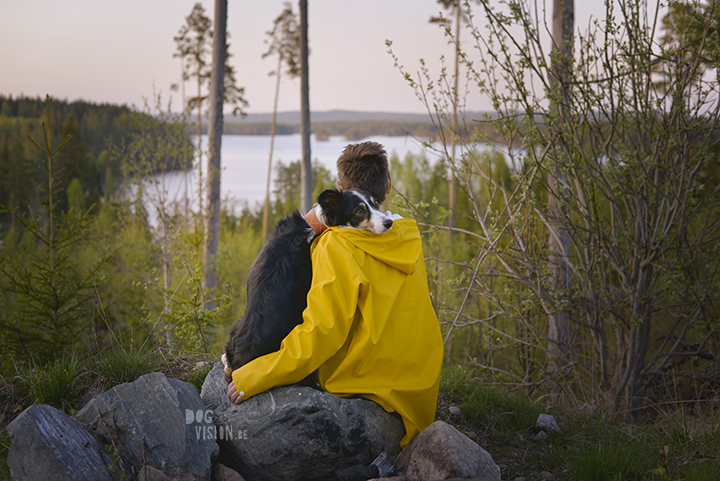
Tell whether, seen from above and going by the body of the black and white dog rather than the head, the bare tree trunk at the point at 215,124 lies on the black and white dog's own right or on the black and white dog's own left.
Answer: on the black and white dog's own left

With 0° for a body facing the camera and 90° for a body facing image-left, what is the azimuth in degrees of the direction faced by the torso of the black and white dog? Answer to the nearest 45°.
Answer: approximately 270°

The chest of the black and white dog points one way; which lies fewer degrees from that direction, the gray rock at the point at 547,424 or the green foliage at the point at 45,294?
the gray rock

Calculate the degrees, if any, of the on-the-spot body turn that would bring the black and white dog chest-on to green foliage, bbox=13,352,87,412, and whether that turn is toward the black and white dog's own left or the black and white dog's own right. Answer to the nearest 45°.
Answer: approximately 135° to the black and white dog's own left

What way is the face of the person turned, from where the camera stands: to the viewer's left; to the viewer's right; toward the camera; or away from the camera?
away from the camera

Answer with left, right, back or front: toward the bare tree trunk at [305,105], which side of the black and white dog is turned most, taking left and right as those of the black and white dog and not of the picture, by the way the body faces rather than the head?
left

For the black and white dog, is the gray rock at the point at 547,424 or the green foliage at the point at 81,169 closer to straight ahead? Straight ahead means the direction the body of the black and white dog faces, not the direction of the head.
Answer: the gray rock
